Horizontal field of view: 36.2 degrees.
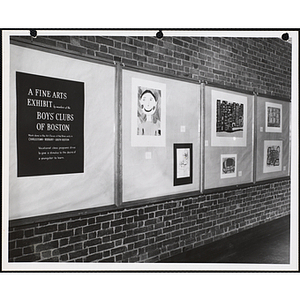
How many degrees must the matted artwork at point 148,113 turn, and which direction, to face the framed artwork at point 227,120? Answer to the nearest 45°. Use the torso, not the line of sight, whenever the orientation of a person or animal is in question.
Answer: approximately 90° to its left

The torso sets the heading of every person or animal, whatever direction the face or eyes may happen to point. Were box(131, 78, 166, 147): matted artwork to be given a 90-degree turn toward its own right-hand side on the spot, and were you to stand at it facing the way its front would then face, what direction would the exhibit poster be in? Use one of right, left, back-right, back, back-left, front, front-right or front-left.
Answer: front

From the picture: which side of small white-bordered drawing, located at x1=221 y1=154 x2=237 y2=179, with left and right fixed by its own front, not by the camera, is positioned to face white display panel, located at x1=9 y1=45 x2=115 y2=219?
right

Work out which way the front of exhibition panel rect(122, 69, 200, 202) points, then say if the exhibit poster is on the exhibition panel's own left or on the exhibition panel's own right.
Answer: on the exhibition panel's own right

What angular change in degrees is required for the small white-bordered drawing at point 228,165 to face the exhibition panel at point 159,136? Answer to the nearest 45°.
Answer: approximately 90° to its right

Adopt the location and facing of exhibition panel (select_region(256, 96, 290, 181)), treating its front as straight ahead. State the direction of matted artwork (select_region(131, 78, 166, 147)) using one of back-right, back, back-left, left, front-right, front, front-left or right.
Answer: right

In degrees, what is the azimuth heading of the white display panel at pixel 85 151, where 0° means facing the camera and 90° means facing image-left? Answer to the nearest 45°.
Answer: approximately 315°

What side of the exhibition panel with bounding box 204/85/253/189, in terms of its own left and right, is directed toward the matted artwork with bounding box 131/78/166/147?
right

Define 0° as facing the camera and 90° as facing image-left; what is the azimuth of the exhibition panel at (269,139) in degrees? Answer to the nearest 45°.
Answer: approximately 315°
